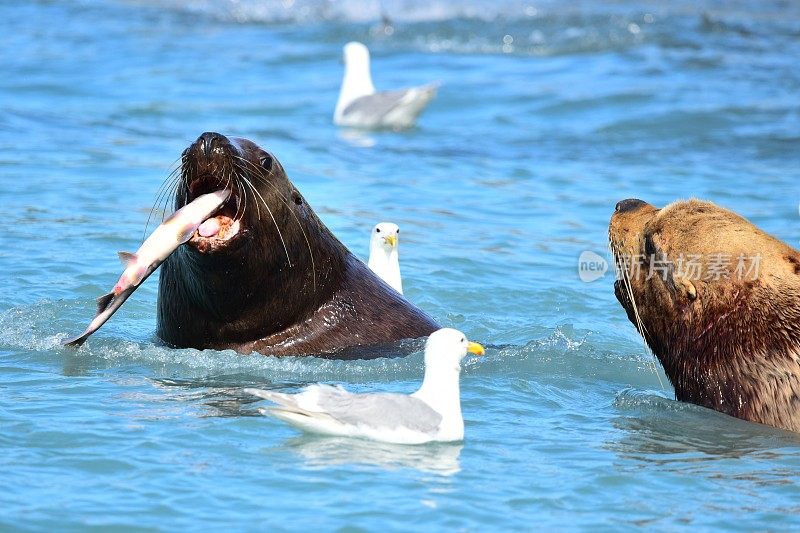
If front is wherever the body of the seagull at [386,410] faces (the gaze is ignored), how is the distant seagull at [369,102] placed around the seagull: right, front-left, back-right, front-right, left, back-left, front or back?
left

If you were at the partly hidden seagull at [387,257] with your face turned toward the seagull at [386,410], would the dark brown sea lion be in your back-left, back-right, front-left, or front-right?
front-right

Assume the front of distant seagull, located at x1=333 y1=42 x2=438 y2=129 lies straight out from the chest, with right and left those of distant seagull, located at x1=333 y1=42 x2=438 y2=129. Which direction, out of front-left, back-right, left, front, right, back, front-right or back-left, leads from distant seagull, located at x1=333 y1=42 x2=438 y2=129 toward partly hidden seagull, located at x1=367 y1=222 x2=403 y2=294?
left

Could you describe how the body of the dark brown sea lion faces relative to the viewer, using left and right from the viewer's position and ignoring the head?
facing the viewer and to the left of the viewer

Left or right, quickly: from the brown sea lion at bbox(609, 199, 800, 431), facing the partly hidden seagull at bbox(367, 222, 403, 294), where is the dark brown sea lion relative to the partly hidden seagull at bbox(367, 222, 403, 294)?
left

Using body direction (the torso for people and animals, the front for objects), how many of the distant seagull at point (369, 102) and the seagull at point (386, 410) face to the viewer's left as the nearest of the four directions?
1

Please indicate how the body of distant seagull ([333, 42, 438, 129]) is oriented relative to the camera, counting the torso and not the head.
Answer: to the viewer's left

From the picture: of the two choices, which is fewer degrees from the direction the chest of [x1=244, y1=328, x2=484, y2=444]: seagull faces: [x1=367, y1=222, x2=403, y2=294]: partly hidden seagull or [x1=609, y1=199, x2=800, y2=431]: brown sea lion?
the brown sea lion

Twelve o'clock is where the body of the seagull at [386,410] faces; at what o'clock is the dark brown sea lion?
The dark brown sea lion is roughly at 8 o'clock from the seagull.

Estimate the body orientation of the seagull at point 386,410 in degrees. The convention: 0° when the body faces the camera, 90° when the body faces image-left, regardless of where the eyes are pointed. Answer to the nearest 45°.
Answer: approximately 270°

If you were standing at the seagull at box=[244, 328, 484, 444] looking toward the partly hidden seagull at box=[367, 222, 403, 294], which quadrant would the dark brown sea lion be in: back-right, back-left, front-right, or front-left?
front-left

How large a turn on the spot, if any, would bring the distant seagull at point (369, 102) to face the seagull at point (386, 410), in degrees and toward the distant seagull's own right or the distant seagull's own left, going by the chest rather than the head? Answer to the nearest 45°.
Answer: approximately 90° to the distant seagull's own left

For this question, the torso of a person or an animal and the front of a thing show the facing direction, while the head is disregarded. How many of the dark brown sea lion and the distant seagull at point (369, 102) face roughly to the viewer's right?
0

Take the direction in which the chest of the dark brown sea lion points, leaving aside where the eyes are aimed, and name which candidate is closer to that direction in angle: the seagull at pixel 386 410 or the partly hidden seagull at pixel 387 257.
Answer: the seagull

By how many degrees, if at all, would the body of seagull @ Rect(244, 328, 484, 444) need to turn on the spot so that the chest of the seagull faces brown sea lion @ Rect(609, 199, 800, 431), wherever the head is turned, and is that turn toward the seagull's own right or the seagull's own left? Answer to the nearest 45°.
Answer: approximately 45° to the seagull's own left

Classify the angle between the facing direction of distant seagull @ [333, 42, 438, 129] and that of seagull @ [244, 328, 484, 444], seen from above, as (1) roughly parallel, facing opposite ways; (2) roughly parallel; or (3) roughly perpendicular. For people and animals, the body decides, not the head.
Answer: roughly parallel, facing opposite ways
